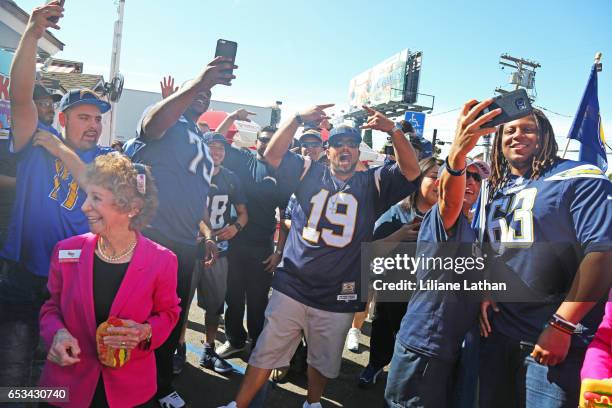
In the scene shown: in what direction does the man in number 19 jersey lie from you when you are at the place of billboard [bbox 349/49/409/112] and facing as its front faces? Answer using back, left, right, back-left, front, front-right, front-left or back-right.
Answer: front-left

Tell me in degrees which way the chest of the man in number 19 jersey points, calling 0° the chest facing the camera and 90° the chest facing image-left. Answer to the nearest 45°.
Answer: approximately 0°

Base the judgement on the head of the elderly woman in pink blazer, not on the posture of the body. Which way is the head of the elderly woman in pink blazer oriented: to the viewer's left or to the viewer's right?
to the viewer's left

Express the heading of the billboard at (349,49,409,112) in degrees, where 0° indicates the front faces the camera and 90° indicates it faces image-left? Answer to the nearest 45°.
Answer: approximately 45°

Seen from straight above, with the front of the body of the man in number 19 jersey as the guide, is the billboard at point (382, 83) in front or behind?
behind

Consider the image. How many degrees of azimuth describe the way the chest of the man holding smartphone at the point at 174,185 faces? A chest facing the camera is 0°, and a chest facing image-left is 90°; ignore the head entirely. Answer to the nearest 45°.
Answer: approximately 315°

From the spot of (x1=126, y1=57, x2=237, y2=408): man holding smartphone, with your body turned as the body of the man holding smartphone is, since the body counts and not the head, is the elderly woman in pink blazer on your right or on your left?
on your right

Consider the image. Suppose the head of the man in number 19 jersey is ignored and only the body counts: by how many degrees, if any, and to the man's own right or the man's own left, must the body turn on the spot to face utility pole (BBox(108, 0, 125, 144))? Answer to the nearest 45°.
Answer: approximately 135° to the man's own right
